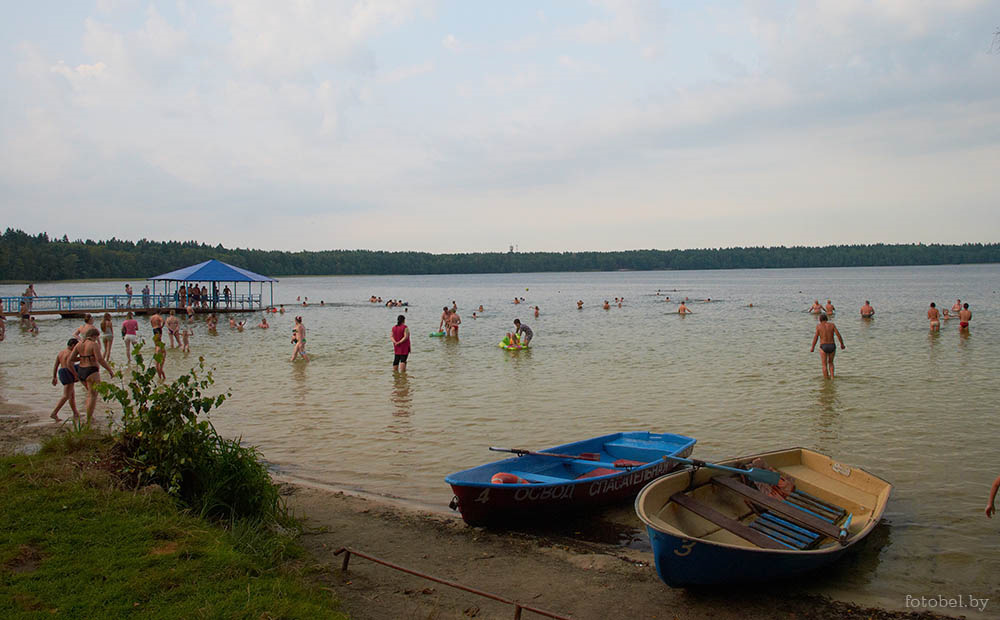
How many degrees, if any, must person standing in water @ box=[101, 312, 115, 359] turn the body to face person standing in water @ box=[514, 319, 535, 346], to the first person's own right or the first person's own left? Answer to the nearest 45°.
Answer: approximately 90° to the first person's own right

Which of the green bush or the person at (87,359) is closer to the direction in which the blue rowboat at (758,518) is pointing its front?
the green bush

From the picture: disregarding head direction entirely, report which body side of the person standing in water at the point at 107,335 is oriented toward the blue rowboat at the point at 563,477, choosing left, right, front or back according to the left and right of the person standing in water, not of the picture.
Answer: back

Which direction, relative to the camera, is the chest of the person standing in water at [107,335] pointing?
away from the camera

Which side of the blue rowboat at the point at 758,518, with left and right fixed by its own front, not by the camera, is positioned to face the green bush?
front
